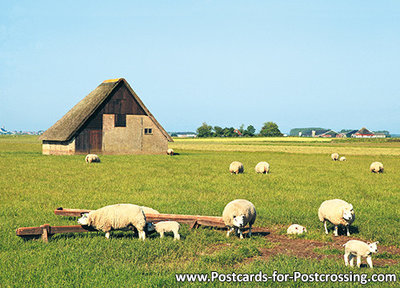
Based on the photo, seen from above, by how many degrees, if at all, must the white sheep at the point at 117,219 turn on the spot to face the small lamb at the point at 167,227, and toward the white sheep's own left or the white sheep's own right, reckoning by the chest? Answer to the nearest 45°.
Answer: approximately 180°

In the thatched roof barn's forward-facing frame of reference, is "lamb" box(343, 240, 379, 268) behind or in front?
in front

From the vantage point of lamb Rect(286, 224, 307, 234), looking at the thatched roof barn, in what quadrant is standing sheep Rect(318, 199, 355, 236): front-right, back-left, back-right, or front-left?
back-right

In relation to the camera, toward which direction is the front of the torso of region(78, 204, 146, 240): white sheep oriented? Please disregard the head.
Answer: to the viewer's left

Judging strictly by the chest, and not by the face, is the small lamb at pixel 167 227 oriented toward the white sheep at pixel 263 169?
no

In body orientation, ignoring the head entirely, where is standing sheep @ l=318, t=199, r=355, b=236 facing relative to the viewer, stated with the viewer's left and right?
facing the viewer and to the right of the viewer
